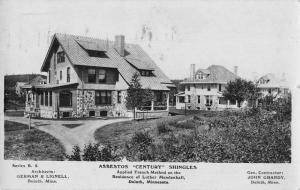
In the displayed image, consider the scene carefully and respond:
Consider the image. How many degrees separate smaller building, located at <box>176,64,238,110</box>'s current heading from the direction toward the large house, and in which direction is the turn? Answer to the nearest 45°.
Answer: approximately 90° to its right

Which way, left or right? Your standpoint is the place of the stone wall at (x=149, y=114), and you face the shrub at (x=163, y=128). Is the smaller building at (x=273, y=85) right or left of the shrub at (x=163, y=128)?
left

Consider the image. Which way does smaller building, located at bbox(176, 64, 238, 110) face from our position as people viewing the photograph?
facing the viewer

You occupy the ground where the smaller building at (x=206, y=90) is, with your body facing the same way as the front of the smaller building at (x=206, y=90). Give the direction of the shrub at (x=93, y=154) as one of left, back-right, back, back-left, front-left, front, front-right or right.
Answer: front-right
